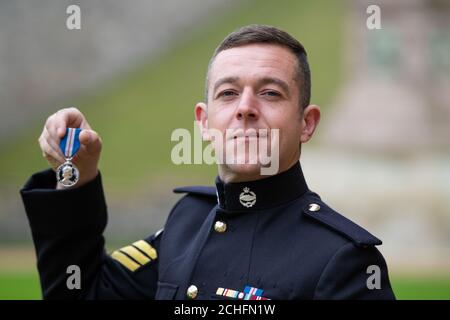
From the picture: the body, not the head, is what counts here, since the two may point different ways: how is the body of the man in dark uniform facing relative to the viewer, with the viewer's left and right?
facing the viewer and to the left of the viewer
